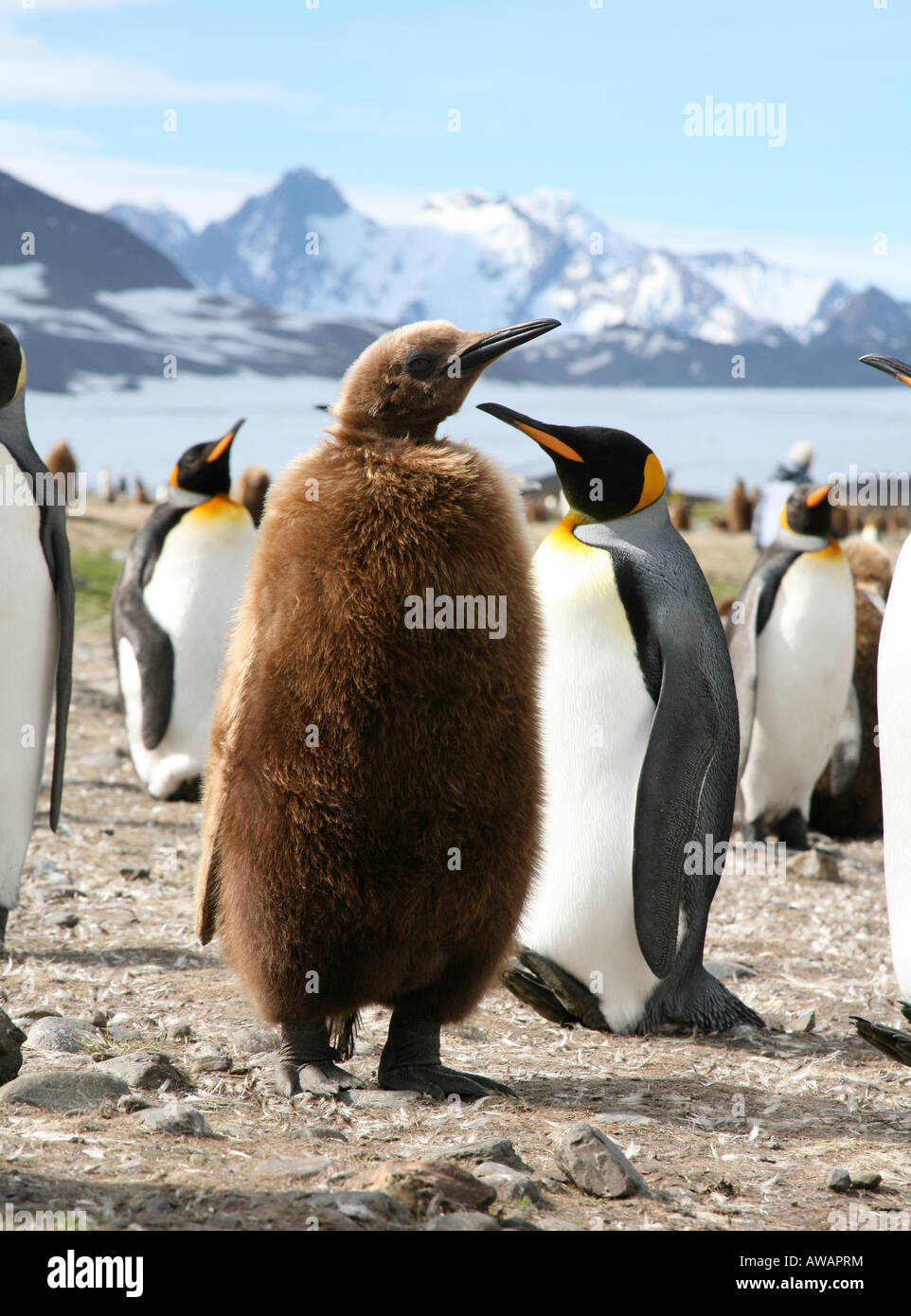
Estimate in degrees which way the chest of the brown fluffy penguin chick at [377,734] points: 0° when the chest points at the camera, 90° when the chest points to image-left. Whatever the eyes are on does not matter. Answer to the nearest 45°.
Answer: approximately 315°

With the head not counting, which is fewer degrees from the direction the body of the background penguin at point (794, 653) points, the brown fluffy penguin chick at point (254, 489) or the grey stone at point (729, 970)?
the grey stone

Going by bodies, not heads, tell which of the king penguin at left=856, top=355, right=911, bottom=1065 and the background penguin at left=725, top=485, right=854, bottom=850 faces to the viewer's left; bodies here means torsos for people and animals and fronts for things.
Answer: the king penguin

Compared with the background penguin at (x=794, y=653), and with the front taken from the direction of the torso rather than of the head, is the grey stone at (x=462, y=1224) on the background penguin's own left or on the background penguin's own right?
on the background penguin's own right

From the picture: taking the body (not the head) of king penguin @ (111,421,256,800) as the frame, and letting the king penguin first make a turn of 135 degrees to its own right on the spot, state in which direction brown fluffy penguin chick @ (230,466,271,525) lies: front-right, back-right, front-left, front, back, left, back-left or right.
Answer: right

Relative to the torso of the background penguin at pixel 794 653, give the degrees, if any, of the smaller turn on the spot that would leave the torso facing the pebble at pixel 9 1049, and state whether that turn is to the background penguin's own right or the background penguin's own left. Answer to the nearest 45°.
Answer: approximately 45° to the background penguin's own right

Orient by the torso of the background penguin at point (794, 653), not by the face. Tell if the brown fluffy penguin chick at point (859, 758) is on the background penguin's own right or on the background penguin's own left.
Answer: on the background penguin's own left

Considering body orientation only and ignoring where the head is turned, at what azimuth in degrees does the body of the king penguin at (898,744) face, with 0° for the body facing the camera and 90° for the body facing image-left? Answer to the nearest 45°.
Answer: approximately 90°
